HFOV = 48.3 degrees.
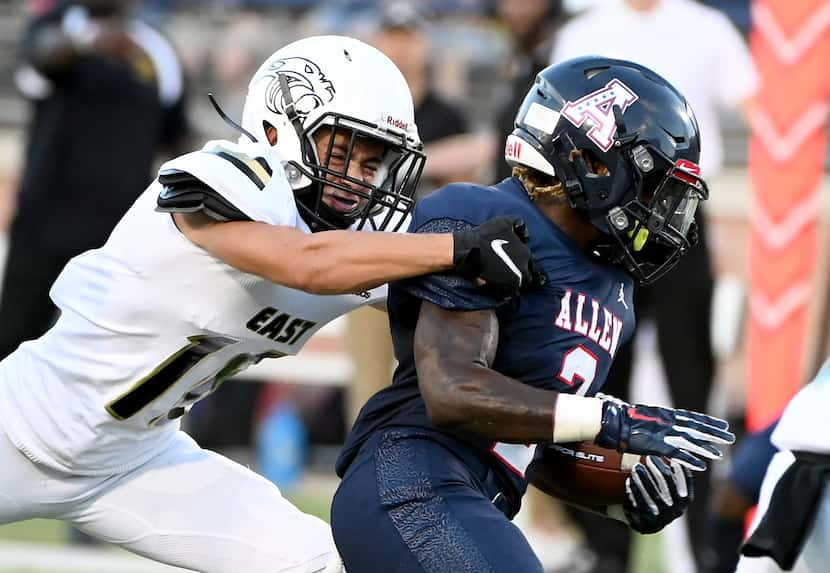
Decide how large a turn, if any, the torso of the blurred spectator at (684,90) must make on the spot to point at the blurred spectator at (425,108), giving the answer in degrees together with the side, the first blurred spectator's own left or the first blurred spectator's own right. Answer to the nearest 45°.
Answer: approximately 90° to the first blurred spectator's own right

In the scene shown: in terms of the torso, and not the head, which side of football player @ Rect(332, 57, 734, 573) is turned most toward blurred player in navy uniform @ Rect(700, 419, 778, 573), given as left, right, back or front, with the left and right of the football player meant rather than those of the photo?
left

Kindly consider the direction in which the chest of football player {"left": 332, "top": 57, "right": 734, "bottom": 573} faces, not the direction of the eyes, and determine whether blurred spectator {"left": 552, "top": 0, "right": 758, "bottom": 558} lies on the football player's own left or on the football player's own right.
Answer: on the football player's own left

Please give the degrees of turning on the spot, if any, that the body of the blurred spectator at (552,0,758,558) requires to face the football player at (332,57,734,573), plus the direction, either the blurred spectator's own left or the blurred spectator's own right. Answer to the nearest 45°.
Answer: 0° — they already face them

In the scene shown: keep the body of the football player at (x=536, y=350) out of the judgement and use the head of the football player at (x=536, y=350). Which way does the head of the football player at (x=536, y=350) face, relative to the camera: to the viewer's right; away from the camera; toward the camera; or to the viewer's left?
to the viewer's right

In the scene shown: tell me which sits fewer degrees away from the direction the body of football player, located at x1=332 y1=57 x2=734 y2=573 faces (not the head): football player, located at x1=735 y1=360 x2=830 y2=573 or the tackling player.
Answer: the football player

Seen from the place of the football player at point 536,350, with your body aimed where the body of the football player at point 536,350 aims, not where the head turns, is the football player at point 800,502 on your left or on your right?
on your left

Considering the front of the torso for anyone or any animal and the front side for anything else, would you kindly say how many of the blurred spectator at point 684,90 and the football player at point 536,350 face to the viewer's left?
0

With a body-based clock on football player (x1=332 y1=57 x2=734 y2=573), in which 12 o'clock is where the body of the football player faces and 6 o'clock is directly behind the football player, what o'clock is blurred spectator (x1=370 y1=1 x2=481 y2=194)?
The blurred spectator is roughly at 7 o'clock from the football player.

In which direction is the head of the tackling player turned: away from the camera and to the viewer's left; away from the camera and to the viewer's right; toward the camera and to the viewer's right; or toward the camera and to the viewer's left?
toward the camera and to the viewer's right
